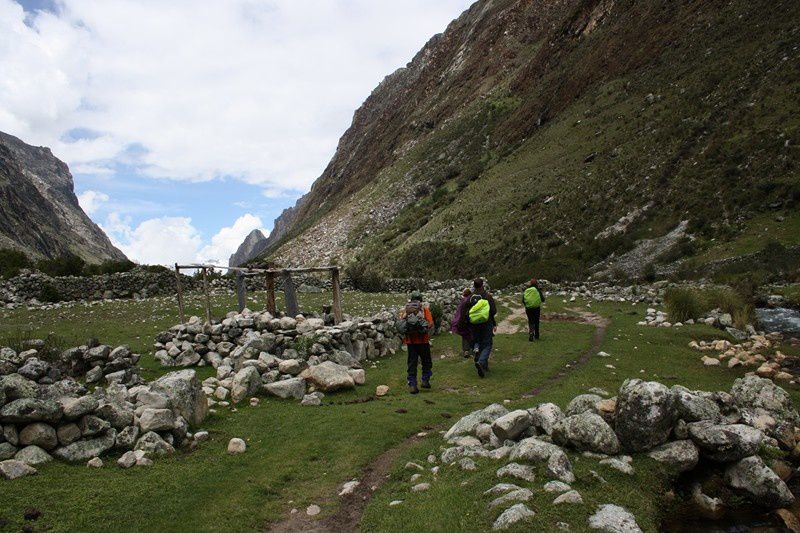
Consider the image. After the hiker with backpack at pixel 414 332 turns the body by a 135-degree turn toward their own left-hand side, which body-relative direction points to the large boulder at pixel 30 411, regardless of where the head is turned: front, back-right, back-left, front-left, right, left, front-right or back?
front

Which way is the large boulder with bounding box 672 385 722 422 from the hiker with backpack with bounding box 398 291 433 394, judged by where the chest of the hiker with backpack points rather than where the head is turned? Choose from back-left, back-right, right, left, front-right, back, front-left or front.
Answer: back-right

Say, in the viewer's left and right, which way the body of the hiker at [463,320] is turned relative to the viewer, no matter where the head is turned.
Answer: facing away from the viewer

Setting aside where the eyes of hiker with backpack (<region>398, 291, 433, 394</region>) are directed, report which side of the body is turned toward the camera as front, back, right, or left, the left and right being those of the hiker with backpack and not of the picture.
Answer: back

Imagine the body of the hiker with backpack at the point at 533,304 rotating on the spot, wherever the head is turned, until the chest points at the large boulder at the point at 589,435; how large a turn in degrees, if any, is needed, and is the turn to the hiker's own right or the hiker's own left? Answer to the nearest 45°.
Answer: approximately 180°

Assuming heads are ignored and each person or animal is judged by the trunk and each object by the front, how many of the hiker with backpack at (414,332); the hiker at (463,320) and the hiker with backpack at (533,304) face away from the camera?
3

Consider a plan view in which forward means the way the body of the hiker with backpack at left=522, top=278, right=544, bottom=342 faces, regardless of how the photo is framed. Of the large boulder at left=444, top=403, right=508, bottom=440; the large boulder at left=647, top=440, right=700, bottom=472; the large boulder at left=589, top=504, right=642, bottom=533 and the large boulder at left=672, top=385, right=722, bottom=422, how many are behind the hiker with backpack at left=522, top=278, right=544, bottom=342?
4

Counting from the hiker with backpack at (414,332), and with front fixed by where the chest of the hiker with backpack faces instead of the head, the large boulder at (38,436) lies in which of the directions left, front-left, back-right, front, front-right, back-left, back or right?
back-left

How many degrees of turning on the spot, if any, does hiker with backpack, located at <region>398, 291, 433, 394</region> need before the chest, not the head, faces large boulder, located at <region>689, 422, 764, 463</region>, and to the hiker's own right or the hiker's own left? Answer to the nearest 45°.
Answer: approximately 135° to the hiker's own right

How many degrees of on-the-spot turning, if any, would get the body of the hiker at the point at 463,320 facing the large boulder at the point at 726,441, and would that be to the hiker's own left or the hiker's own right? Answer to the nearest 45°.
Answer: approximately 135° to the hiker's own right

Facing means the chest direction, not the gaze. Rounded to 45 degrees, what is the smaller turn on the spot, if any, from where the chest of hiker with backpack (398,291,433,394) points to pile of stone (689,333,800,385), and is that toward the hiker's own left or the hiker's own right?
approximately 90° to the hiker's own right

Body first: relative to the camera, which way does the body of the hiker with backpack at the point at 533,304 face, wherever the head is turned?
away from the camera

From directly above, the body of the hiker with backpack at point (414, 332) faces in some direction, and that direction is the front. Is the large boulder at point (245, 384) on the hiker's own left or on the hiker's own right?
on the hiker's own left

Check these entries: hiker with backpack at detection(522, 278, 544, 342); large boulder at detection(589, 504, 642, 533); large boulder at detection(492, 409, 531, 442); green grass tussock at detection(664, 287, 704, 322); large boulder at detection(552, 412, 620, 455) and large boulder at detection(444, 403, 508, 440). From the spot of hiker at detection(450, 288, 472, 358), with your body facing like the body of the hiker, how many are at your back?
4
